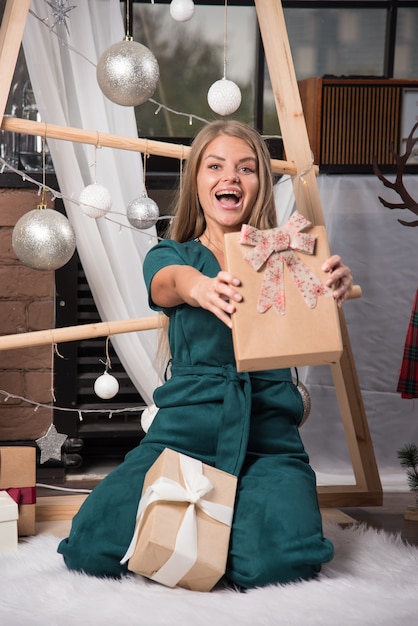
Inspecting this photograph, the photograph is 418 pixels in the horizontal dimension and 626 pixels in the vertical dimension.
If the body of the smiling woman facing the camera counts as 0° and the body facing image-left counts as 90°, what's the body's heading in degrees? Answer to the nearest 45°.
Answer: approximately 0°

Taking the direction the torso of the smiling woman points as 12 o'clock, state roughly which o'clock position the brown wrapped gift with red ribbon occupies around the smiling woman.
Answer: The brown wrapped gift with red ribbon is roughly at 4 o'clock from the smiling woman.

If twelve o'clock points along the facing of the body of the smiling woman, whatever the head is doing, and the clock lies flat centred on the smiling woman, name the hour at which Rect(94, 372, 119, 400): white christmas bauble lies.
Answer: The white christmas bauble is roughly at 5 o'clock from the smiling woman.
